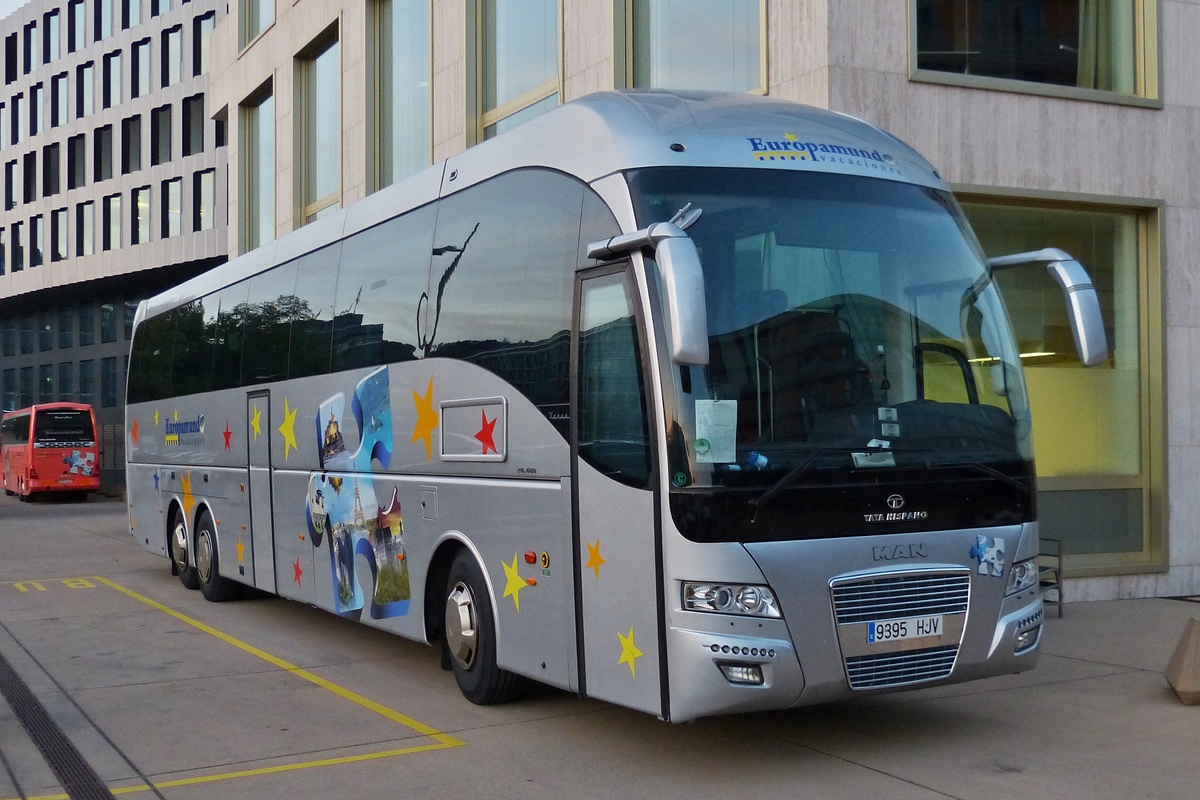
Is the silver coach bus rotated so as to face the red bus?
no
